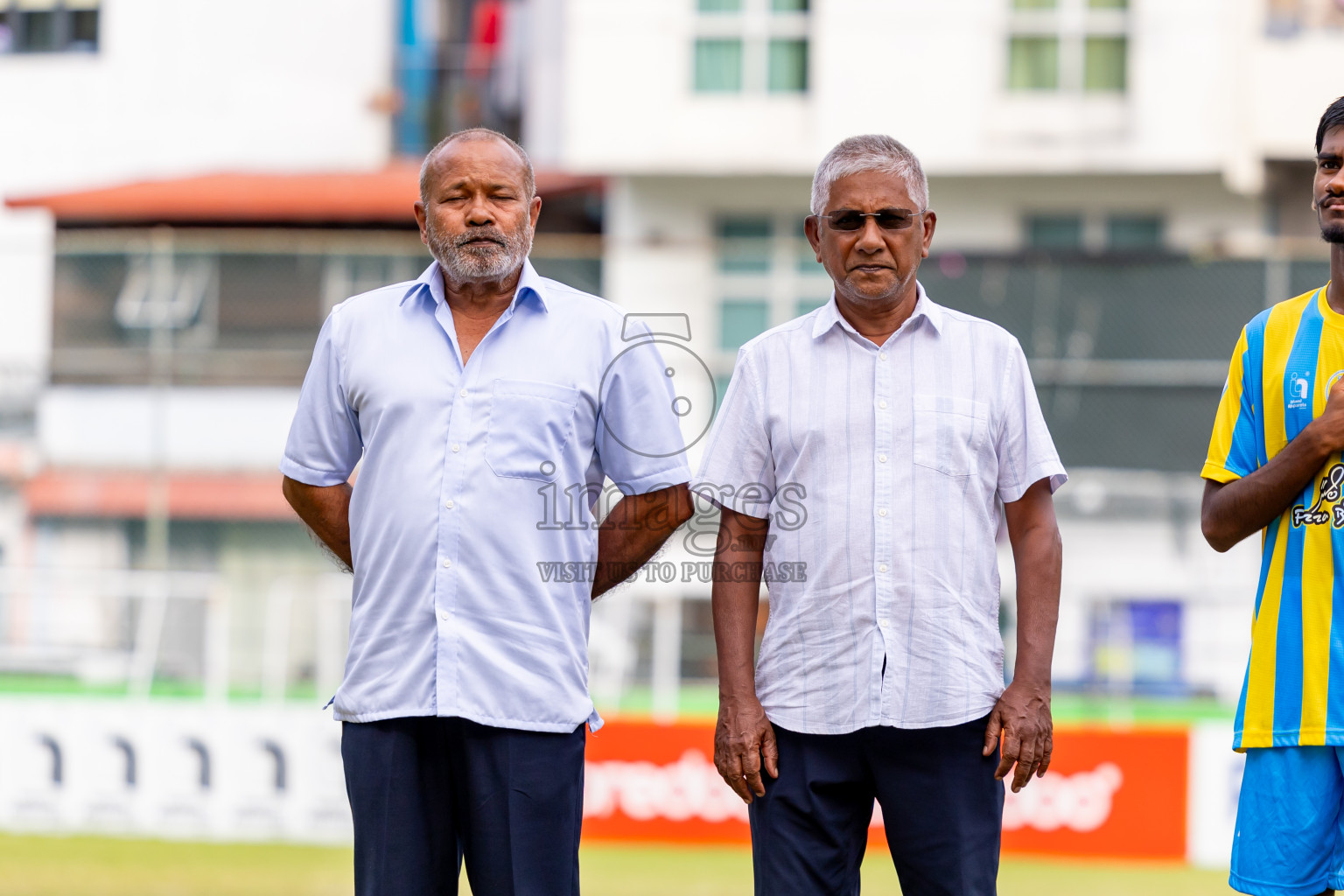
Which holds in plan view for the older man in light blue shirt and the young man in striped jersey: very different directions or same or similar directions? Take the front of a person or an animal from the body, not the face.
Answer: same or similar directions

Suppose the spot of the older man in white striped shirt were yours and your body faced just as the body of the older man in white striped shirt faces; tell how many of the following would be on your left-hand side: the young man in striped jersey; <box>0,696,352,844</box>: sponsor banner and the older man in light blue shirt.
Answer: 1

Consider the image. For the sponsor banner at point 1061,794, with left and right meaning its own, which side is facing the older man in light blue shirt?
front

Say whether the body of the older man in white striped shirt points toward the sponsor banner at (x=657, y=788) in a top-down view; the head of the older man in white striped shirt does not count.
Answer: no

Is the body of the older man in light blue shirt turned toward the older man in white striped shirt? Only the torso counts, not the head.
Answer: no

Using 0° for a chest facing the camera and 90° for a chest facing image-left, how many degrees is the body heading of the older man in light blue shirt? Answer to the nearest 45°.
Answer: approximately 0°

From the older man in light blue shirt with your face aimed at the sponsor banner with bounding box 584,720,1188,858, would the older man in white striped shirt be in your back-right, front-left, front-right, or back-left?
front-right

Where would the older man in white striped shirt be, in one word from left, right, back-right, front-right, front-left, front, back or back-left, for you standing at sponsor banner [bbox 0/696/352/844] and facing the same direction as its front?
front

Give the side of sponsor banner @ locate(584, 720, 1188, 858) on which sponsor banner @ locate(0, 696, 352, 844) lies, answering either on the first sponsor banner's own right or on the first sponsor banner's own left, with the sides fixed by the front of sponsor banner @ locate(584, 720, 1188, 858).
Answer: on the first sponsor banner's own right

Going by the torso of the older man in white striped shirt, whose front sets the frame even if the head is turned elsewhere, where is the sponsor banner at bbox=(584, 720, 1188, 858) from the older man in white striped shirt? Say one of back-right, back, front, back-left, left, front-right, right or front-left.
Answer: back

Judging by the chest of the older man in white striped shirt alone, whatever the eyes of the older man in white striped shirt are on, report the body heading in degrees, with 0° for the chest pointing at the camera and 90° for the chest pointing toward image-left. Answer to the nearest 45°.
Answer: approximately 0°

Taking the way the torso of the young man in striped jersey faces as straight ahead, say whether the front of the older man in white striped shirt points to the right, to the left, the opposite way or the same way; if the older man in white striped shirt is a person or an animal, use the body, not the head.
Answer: the same way

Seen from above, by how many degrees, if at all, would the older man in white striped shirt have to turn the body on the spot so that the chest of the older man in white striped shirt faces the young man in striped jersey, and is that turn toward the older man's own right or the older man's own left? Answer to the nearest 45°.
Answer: approximately 90° to the older man's own left

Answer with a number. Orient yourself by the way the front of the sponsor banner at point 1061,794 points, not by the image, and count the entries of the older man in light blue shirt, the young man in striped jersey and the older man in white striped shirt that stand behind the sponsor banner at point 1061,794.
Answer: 0

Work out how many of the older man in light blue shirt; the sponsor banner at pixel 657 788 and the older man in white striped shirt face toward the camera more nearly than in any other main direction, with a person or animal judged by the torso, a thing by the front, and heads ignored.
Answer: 3

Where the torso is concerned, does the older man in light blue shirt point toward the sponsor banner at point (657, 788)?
no

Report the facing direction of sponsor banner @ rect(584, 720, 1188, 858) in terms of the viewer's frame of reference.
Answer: facing the viewer
